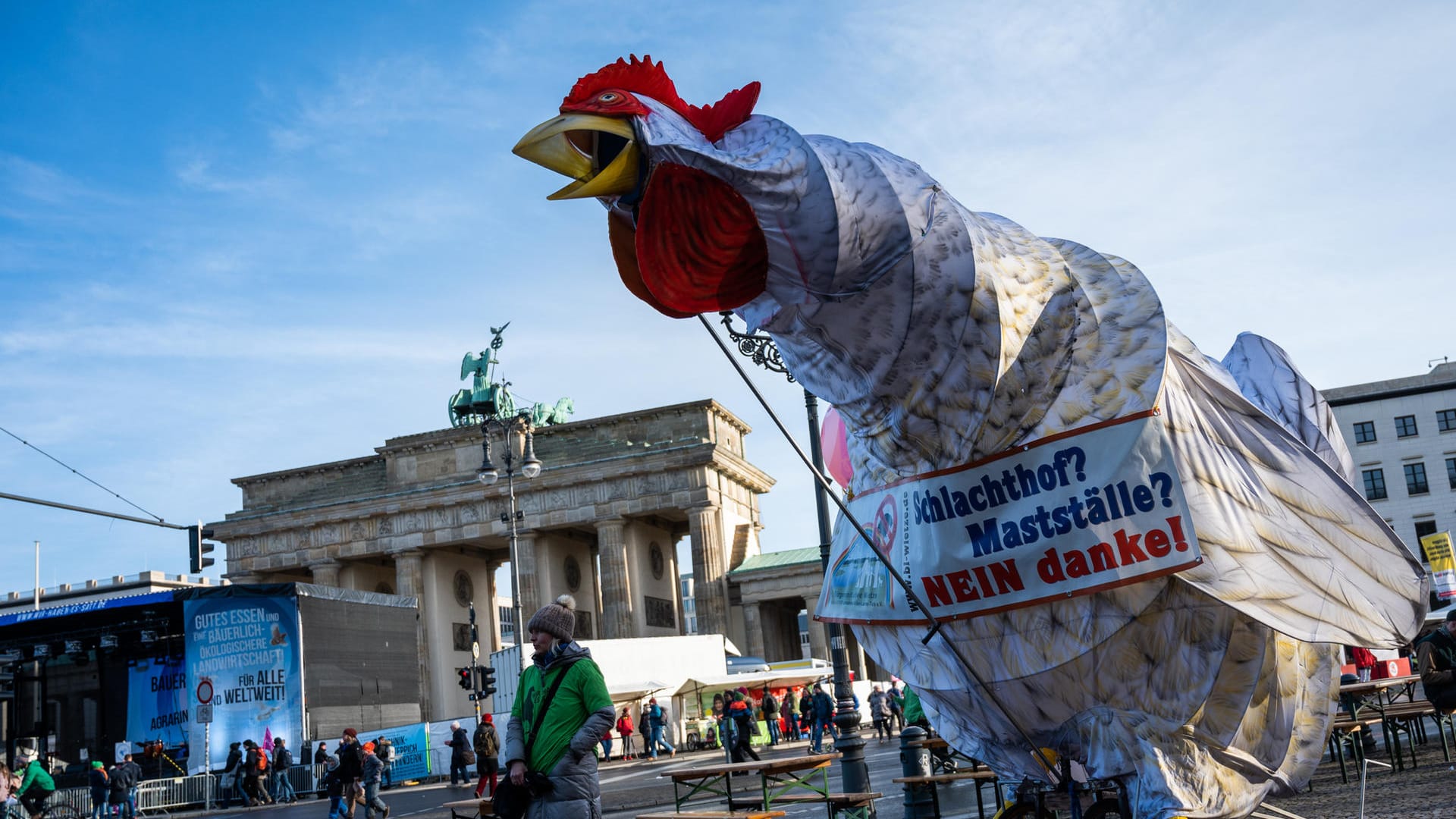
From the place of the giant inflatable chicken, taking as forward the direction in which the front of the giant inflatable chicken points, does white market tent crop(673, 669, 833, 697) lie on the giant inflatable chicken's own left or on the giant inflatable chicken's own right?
on the giant inflatable chicken's own right

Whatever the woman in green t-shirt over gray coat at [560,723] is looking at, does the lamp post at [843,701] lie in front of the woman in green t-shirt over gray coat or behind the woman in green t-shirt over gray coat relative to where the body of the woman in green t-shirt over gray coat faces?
behind

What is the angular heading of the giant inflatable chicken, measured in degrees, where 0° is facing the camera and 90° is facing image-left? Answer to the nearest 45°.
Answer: approximately 45°

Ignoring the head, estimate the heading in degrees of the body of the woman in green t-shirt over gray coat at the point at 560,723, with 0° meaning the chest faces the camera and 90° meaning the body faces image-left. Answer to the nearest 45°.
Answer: approximately 45°
